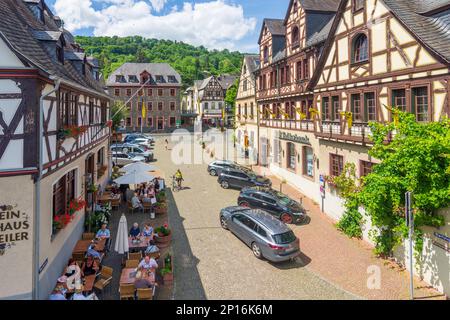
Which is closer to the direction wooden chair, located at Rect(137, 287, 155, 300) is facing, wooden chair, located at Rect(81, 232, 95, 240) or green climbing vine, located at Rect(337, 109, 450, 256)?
the wooden chair

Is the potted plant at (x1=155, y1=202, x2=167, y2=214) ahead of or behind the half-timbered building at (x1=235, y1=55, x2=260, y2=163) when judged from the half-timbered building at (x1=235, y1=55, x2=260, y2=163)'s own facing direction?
ahead

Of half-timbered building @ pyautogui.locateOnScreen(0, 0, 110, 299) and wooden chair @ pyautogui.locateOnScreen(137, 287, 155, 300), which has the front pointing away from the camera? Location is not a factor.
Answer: the wooden chair

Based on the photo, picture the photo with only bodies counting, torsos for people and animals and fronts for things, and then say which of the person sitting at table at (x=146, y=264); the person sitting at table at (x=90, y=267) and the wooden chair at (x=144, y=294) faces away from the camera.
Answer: the wooden chair

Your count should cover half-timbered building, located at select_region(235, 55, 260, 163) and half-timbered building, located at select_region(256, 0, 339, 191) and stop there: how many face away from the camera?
0

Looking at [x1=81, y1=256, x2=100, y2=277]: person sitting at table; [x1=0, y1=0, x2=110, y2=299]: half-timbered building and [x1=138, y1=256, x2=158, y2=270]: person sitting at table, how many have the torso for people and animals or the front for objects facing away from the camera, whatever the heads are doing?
0

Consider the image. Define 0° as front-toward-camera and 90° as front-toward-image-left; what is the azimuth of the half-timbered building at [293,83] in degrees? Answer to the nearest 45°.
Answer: approximately 45°

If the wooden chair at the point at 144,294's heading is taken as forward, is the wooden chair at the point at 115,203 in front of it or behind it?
in front

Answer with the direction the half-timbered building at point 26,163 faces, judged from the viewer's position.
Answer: facing the viewer and to the right of the viewer

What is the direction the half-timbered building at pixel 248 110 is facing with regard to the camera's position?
facing the viewer and to the left of the viewer

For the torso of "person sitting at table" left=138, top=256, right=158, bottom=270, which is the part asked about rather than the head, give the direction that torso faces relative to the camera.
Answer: toward the camera

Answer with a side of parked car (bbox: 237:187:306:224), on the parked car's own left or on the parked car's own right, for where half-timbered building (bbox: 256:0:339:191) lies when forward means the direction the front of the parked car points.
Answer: on the parked car's own left
